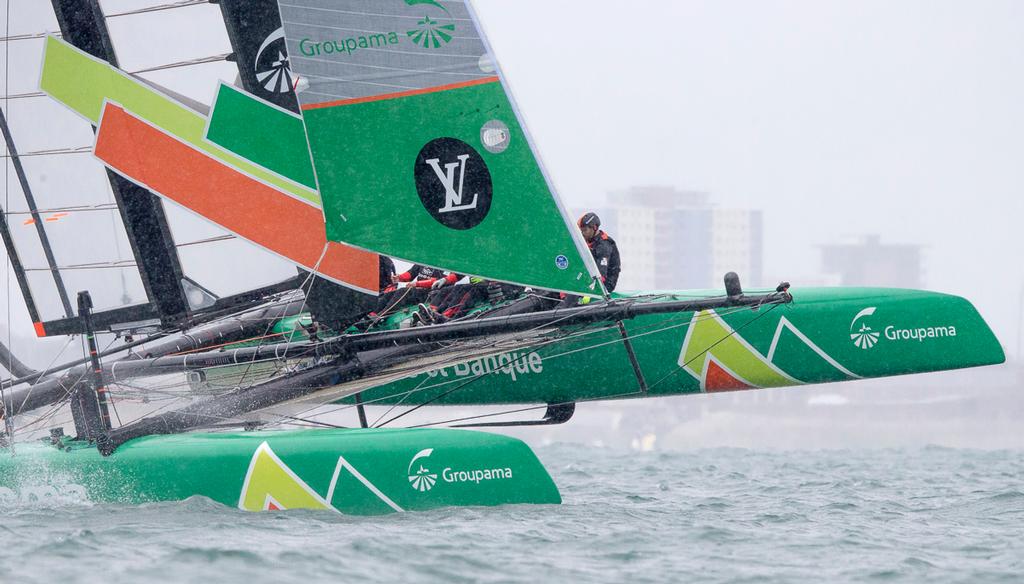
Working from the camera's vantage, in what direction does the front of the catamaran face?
facing the viewer and to the right of the viewer
